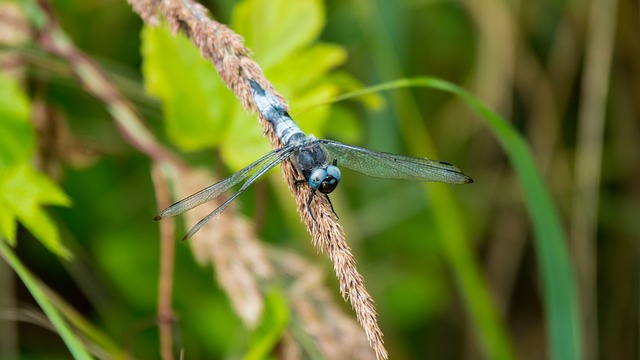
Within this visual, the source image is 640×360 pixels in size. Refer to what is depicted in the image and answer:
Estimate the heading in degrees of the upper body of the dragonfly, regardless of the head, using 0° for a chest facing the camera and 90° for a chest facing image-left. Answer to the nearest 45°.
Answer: approximately 315°

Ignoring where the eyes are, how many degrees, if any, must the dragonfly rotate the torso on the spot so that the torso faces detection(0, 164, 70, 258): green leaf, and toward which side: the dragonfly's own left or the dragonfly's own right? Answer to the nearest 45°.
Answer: approximately 135° to the dragonfly's own right
